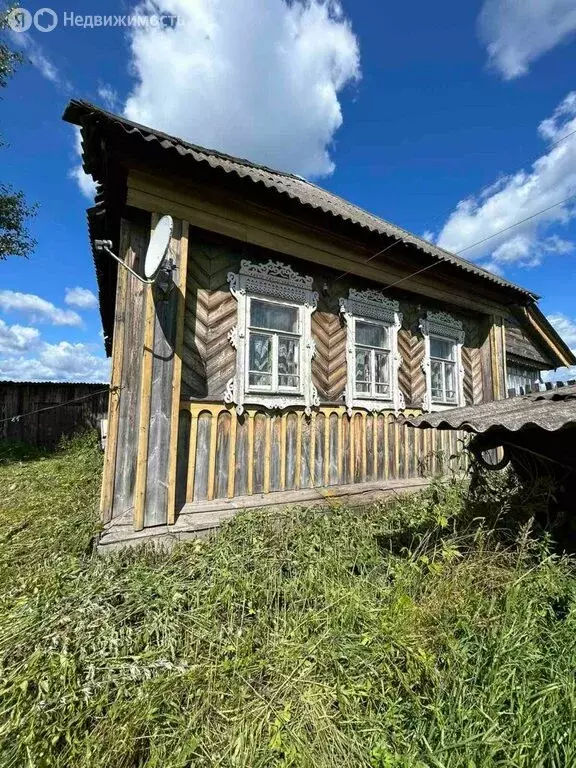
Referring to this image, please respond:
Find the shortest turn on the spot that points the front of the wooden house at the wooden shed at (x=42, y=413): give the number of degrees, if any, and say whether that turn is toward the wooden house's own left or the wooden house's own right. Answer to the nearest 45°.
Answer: approximately 180°

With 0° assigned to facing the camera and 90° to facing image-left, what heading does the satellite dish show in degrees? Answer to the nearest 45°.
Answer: approximately 90°

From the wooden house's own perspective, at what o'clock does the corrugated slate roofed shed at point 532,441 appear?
The corrugated slate roofed shed is roughly at 11 o'clock from the wooden house.

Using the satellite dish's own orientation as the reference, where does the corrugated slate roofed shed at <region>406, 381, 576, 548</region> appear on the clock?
The corrugated slate roofed shed is roughly at 7 o'clock from the satellite dish.
